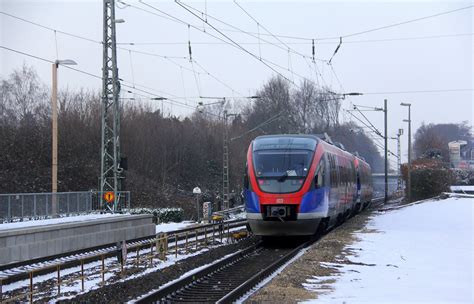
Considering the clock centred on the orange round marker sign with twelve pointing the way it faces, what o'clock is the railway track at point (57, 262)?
The railway track is roughly at 12 o'clock from the orange round marker sign.

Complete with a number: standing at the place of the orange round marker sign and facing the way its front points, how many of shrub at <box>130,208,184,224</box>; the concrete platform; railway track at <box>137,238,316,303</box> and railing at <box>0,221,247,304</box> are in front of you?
3

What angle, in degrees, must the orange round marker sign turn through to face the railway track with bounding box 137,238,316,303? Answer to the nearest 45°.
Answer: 0° — it already faces it

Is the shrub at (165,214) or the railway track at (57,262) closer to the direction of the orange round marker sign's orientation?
the railway track

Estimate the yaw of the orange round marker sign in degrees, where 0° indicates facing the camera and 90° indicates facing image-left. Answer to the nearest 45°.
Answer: approximately 0°

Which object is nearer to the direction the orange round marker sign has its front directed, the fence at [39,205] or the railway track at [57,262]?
the railway track

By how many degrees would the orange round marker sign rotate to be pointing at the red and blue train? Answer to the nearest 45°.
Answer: approximately 45° to its left

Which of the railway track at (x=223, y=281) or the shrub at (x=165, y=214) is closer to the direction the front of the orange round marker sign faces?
the railway track

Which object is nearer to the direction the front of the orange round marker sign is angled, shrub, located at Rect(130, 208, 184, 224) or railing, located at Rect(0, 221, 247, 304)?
the railing

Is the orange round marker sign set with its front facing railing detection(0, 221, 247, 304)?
yes

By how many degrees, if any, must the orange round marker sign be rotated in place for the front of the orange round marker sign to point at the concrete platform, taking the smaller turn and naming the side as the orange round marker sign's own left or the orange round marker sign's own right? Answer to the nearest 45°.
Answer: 0° — it already faces it
